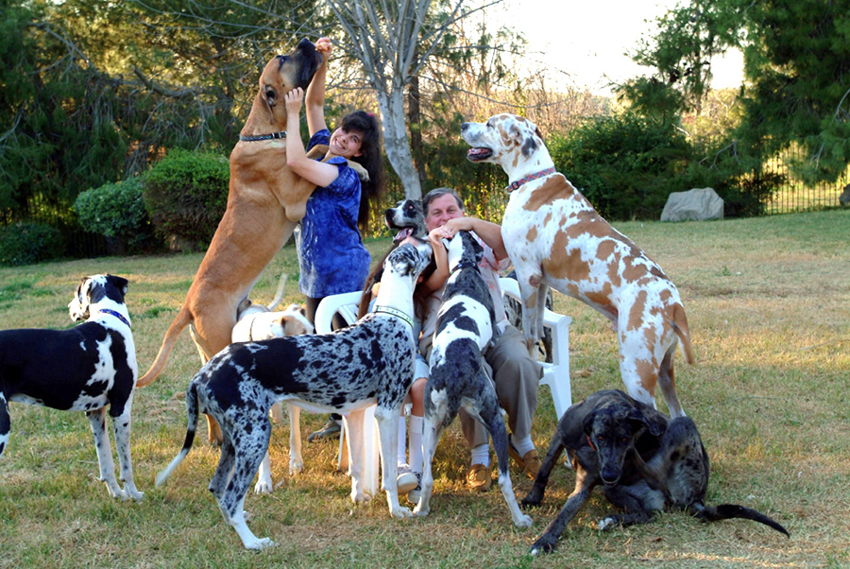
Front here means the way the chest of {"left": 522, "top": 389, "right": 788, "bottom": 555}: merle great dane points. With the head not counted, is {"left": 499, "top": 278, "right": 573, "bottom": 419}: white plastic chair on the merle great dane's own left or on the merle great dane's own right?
on the merle great dane's own right

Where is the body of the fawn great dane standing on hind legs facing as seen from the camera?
to the viewer's right

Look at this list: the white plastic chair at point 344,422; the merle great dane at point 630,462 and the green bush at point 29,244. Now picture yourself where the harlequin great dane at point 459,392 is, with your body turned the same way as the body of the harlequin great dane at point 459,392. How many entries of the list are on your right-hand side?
1

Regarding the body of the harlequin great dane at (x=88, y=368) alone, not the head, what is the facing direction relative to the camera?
to the viewer's right

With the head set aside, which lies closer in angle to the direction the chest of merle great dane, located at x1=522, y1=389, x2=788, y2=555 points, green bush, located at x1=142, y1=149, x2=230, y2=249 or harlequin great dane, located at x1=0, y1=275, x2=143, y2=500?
the harlequin great dane

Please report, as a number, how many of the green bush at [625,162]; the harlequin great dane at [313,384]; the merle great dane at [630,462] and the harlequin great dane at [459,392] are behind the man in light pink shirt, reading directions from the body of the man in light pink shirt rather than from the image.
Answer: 1

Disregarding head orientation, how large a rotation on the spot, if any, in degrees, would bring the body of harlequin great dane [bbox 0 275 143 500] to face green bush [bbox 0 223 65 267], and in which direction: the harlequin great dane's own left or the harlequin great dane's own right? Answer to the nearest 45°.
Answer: approximately 90° to the harlequin great dane's own left

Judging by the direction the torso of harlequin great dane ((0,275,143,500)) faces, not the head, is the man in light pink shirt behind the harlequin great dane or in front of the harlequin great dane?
in front

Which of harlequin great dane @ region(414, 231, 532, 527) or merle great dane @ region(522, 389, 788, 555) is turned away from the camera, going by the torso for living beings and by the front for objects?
the harlequin great dane

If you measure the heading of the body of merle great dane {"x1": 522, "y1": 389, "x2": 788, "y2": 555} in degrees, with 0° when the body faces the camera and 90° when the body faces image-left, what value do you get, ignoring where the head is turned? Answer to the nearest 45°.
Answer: approximately 45°

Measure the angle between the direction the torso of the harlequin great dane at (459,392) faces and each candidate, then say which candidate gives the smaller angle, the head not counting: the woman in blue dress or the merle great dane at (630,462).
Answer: the woman in blue dress

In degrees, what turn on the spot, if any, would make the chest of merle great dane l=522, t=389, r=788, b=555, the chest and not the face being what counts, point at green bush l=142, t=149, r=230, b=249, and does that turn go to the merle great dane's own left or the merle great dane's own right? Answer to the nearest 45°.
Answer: approximately 90° to the merle great dane's own right

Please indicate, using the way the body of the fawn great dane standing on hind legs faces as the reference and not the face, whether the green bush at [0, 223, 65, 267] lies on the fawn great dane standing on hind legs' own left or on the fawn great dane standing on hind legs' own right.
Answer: on the fawn great dane standing on hind legs' own left

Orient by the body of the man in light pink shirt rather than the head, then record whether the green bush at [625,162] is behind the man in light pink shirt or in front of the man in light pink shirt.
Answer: behind

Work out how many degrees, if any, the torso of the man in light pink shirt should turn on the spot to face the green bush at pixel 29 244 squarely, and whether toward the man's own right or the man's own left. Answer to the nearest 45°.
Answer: approximately 135° to the man's own right

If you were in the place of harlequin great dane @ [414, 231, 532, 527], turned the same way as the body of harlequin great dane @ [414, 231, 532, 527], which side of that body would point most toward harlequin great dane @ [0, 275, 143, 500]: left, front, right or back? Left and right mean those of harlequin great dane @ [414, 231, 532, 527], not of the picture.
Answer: left

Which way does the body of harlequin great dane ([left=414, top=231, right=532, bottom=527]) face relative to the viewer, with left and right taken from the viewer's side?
facing away from the viewer
